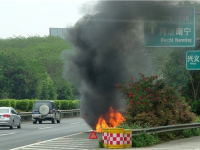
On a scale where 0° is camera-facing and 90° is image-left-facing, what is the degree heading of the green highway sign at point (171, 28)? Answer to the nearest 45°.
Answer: approximately 0°

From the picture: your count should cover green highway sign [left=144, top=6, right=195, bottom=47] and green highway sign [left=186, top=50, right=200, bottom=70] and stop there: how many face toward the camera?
2
